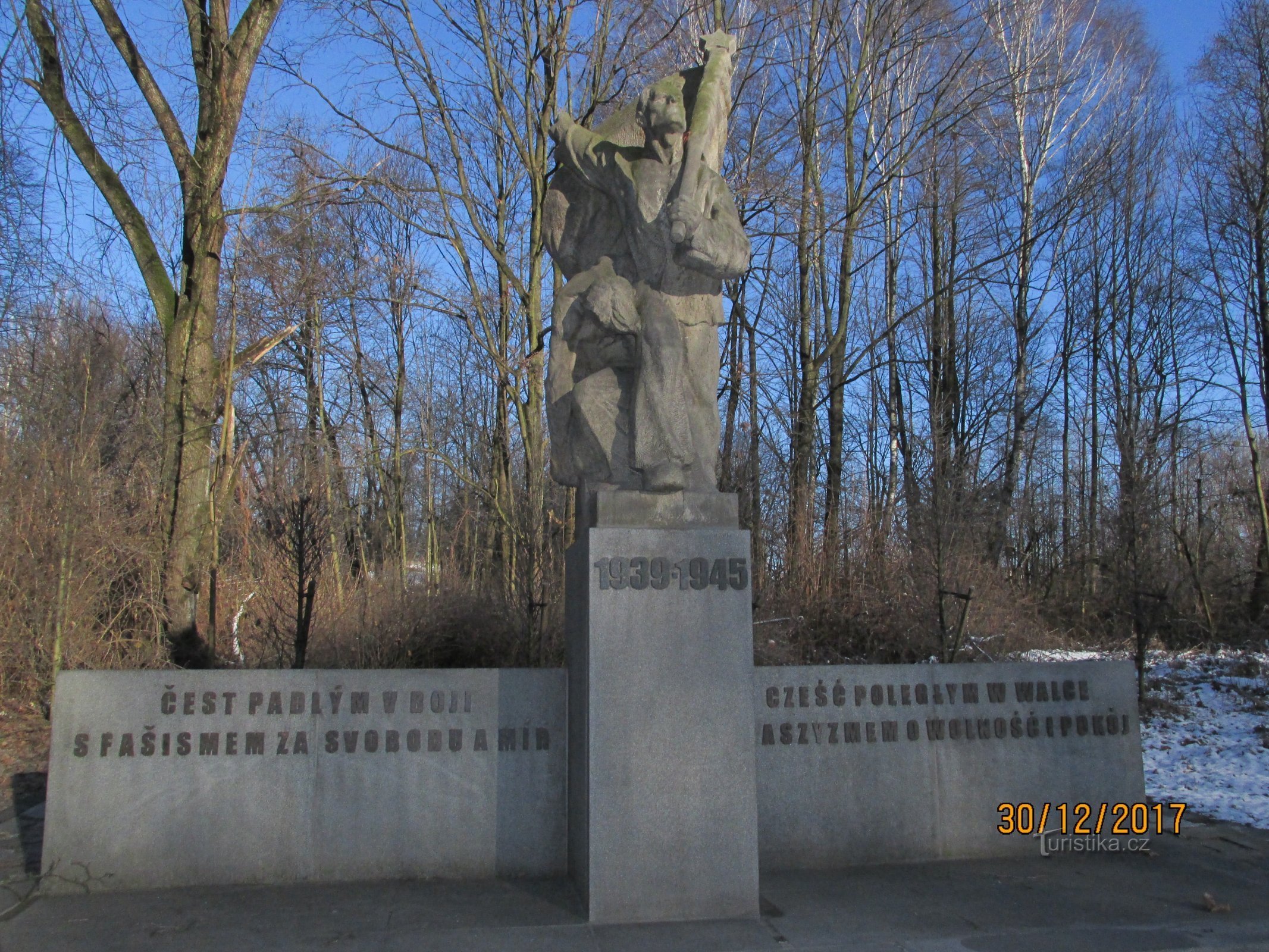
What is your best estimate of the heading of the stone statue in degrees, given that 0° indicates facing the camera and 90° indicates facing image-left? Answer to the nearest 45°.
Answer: approximately 0°

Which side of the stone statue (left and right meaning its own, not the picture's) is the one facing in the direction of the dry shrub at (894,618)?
back

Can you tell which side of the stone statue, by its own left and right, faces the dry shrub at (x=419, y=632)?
back

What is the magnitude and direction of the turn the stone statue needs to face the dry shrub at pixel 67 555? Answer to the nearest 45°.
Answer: approximately 135° to its right
